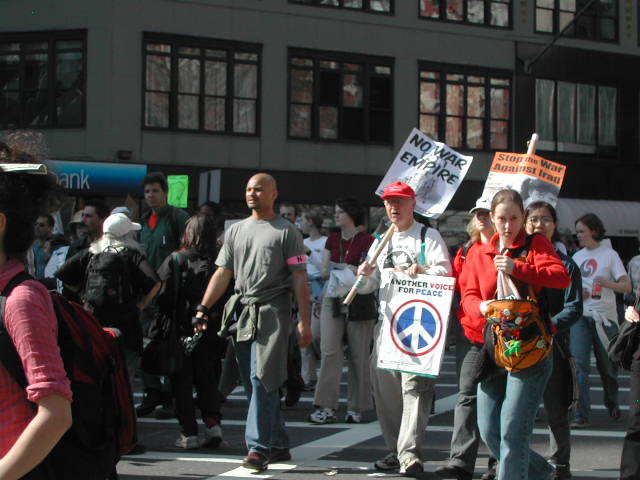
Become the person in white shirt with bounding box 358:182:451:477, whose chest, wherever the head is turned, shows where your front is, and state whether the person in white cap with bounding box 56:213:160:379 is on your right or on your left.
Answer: on your right

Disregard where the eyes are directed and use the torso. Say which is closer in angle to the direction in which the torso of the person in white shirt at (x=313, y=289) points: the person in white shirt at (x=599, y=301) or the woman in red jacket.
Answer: the woman in red jacket

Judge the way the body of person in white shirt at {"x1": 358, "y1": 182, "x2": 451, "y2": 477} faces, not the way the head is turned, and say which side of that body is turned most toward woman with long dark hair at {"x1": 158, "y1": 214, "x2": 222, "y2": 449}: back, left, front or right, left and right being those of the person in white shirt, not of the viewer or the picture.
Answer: right

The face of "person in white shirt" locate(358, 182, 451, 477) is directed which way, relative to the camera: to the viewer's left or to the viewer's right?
to the viewer's left

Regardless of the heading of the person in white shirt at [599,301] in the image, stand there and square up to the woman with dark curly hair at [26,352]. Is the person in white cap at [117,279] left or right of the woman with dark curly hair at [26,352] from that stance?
right

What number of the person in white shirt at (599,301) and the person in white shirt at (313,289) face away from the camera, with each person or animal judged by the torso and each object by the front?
0

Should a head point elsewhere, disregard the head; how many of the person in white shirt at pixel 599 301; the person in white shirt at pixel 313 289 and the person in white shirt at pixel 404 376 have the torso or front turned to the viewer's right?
0

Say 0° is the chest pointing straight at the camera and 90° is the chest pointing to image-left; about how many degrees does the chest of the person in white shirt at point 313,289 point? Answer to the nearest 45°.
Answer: approximately 45°

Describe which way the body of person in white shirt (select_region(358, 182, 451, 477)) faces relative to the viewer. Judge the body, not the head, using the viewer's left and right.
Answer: facing the viewer and to the left of the viewer

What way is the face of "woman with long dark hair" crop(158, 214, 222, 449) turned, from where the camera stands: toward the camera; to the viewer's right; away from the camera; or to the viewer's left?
away from the camera
